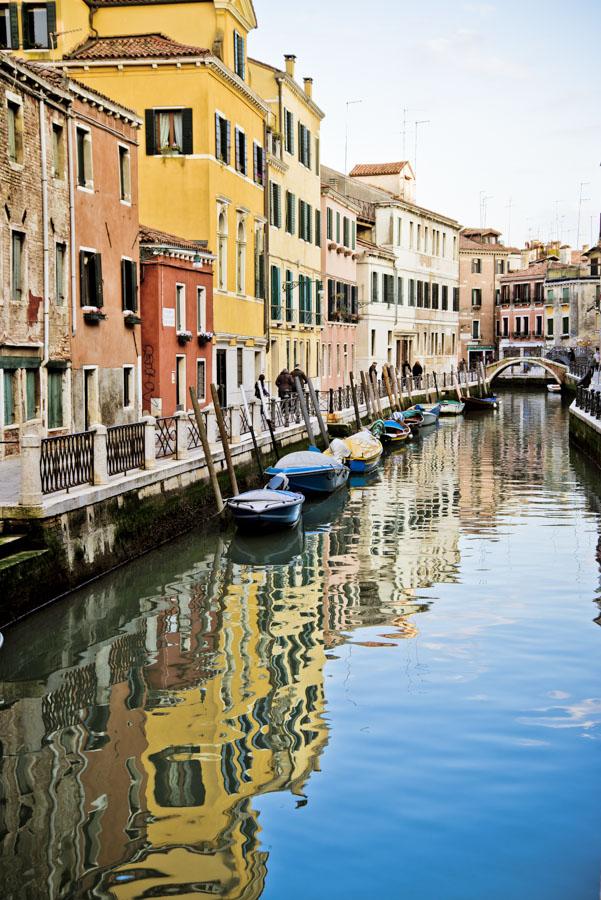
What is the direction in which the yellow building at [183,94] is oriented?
to the viewer's right

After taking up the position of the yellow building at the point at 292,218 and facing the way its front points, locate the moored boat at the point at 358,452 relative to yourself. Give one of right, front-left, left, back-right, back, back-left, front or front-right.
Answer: front-right

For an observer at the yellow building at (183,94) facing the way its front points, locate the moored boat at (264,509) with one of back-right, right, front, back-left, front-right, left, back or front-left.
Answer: right

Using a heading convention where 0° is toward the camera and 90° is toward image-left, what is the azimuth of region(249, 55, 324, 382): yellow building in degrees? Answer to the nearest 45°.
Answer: approximately 315°

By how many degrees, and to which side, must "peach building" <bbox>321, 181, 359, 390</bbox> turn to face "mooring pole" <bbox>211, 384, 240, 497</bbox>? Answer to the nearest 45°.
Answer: approximately 45° to its right

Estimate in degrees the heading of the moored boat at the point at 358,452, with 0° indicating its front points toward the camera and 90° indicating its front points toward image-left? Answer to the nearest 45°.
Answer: approximately 45°

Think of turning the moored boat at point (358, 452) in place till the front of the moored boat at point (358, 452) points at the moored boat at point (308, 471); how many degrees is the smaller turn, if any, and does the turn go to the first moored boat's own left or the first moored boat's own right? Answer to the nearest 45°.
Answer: approximately 45° to the first moored boat's own left

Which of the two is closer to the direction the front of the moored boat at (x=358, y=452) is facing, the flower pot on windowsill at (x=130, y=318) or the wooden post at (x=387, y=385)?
the flower pot on windowsill

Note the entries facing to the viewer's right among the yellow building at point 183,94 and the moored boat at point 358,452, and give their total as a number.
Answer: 1

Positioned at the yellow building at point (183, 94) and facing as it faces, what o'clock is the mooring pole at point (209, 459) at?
The mooring pole is roughly at 3 o'clock from the yellow building.
